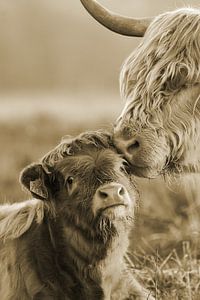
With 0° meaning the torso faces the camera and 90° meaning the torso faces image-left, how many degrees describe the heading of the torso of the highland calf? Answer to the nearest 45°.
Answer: approximately 315°

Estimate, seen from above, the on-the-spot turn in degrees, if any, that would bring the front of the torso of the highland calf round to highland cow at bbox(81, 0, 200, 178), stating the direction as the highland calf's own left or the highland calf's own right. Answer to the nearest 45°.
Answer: approximately 90° to the highland calf's own left
